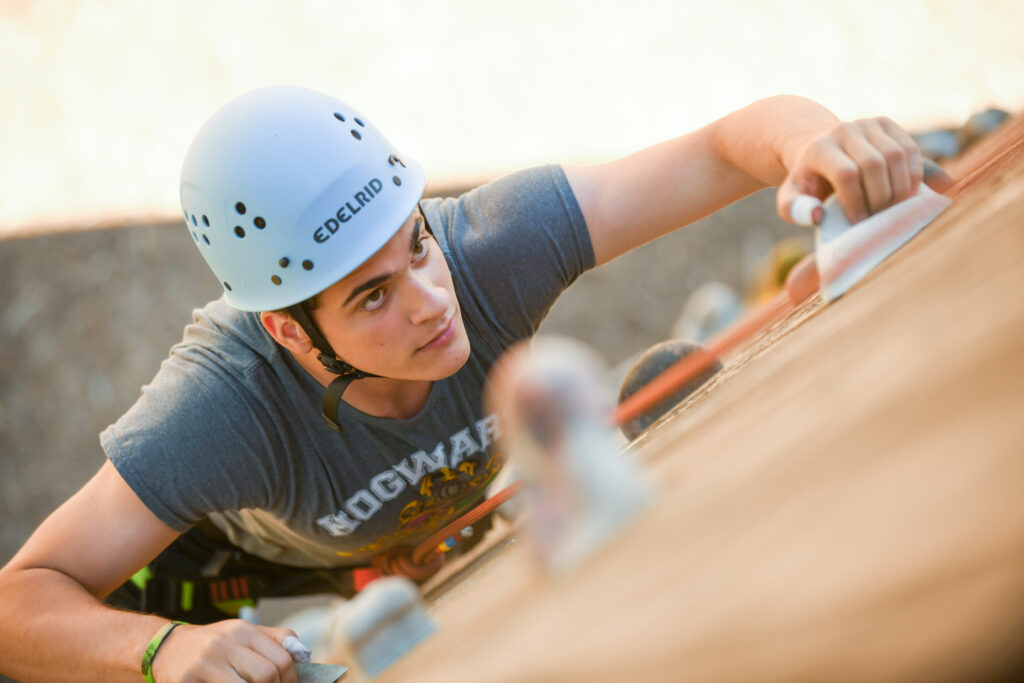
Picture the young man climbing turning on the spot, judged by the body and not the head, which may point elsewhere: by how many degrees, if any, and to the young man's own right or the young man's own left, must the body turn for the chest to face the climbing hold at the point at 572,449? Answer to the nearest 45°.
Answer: approximately 45° to the young man's own right

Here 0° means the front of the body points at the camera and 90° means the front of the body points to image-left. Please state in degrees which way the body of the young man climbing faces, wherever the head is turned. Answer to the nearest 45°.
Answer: approximately 315°

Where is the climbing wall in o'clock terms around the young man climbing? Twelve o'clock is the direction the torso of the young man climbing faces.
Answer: The climbing wall is roughly at 1 o'clock from the young man climbing.

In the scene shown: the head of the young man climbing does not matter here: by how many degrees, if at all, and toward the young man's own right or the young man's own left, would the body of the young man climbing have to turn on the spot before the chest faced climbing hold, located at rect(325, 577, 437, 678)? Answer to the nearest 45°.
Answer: approximately 45° to the young man's own right
